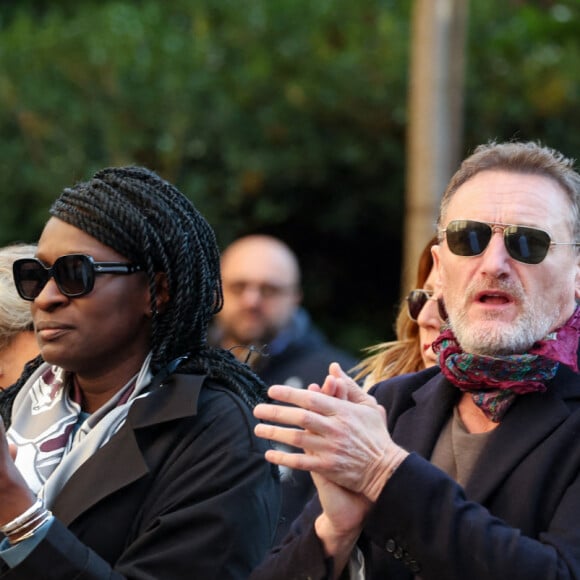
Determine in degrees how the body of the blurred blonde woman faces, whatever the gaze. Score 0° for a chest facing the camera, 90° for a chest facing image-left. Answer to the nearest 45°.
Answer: approximately 315°

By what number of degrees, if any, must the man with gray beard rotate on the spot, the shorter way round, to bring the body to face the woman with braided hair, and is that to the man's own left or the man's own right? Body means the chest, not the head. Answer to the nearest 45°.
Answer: approximately 45° to the man's own right

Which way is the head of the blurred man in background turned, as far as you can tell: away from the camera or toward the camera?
toward the camera

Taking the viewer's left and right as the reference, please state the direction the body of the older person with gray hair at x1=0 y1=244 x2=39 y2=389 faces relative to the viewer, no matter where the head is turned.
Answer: facing the viewer and to the left of the viewer

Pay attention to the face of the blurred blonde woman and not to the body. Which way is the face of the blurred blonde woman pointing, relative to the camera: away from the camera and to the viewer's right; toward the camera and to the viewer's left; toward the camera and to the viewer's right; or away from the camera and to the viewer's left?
toward the camera and to the viewer's left

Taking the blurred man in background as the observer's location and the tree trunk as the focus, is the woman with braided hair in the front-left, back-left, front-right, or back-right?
back-right

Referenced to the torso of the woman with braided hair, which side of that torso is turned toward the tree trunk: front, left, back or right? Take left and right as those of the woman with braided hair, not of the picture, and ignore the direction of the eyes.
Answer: back

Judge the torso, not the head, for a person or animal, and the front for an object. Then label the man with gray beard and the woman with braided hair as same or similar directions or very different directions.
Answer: same or similar directions

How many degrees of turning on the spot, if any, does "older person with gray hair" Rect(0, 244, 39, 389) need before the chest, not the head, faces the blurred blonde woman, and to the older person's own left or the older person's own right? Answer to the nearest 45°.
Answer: approximately 135° to the older person's own left

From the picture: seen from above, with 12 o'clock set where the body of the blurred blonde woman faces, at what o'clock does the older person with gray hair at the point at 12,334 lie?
The older person with gray hair is roughly at 4 o'clock from the blurred blonde woman.

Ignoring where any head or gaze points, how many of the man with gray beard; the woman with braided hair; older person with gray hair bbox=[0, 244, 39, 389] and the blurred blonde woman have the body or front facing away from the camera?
0

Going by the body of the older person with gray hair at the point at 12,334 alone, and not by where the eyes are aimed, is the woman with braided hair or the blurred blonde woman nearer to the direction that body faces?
the woman with braided hair

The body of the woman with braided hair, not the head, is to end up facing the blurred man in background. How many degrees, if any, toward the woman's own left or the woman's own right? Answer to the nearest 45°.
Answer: approximately 135° to the woman's own right
